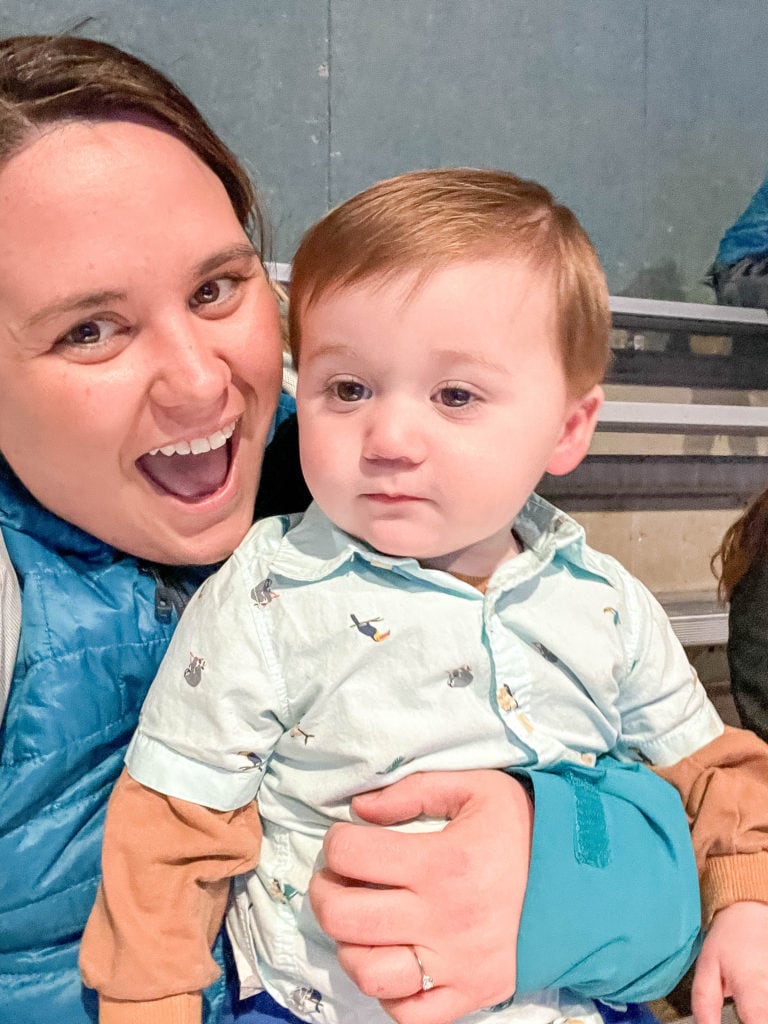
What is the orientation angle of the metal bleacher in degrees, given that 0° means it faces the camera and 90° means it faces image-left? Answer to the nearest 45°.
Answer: approximately 0°
